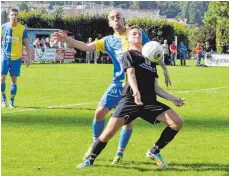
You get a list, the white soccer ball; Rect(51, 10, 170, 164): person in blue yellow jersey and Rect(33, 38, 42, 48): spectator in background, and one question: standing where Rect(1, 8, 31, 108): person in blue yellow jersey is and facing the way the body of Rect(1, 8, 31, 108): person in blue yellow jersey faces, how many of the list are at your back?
1

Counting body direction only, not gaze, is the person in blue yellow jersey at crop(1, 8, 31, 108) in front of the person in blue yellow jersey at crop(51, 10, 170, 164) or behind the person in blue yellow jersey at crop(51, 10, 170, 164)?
behind

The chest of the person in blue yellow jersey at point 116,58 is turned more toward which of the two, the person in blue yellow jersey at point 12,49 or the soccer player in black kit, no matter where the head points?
the soccer player in black kit

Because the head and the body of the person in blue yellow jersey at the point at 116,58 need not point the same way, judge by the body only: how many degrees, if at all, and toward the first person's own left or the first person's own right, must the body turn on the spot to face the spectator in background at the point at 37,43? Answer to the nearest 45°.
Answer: approximately 180°

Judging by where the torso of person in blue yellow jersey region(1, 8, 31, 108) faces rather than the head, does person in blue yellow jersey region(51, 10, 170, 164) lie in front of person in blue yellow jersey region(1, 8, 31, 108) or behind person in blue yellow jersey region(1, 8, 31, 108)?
in front

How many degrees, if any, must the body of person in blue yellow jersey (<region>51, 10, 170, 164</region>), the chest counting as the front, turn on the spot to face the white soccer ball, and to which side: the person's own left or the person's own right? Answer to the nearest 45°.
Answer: approximately 45° to the person's own left

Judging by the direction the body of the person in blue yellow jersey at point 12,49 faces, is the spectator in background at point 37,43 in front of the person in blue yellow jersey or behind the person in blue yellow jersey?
behind

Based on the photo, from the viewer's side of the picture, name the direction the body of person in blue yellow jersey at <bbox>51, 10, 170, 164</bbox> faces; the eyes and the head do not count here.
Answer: toward the camera
